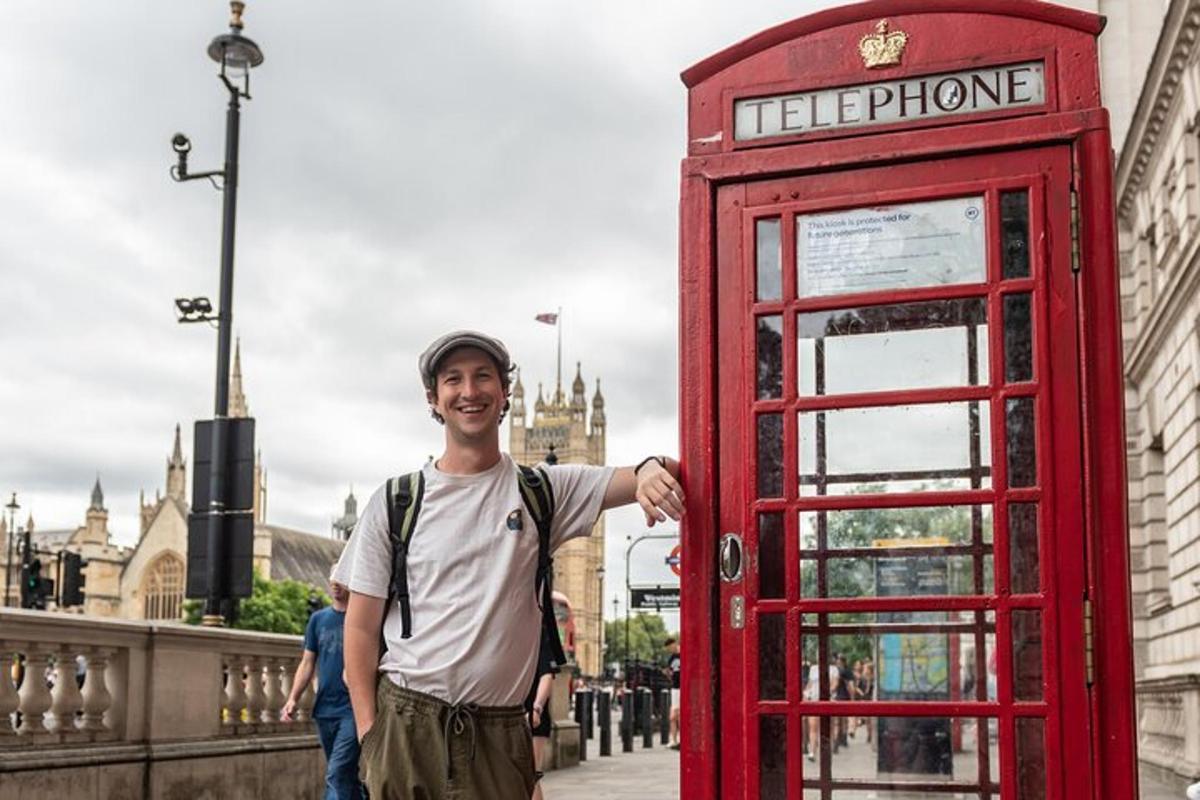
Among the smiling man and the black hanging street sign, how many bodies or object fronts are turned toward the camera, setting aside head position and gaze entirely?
2

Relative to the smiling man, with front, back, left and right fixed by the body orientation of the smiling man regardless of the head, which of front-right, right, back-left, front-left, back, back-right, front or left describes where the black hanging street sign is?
back

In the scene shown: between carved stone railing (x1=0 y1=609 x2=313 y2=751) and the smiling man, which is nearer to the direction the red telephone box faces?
the smiling man

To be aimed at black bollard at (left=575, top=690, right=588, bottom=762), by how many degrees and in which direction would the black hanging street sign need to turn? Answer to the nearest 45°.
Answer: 0° — it already faces it

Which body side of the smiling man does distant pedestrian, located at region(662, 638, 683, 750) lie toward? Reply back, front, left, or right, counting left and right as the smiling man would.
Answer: back

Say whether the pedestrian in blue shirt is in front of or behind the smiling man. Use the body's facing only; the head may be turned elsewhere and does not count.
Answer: behind

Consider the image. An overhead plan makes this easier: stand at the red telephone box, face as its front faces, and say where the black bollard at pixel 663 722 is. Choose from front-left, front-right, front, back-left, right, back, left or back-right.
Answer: back
